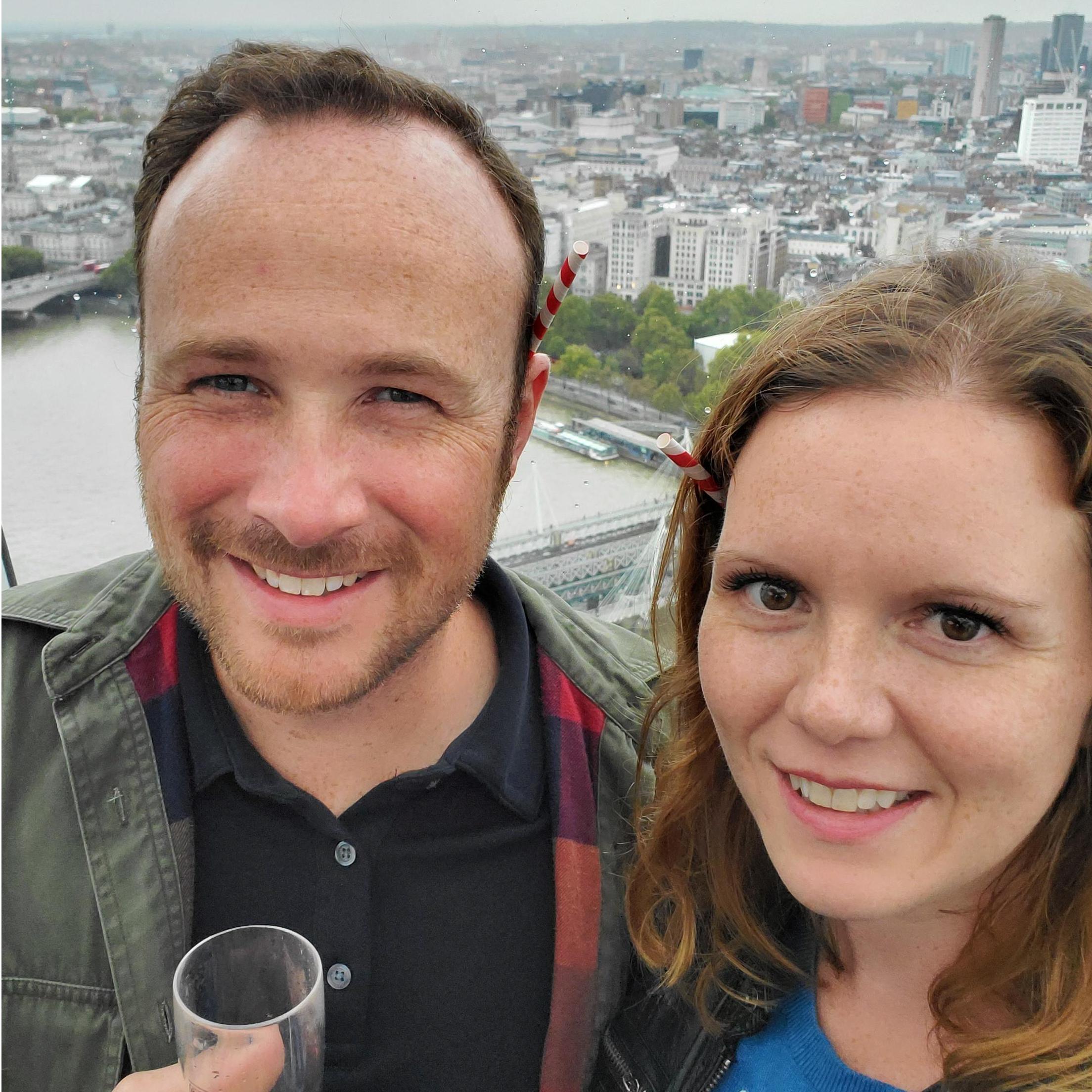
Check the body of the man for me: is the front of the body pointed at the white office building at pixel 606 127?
no

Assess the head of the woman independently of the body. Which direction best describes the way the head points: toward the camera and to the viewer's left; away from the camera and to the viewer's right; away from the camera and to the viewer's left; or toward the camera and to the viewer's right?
toward the camera and to the viewer's left

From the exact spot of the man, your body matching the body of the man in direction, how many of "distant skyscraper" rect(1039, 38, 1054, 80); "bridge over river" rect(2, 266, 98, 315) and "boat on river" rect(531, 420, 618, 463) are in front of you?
0

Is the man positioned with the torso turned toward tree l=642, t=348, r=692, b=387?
no

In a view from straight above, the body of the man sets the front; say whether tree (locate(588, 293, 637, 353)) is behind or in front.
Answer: behind

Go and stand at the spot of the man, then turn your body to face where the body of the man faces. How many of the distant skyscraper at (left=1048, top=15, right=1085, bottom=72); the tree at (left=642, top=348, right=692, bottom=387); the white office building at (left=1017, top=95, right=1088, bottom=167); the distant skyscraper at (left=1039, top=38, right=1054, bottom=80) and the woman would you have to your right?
0

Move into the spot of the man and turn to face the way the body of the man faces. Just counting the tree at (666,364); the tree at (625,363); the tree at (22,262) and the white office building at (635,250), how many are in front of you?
0

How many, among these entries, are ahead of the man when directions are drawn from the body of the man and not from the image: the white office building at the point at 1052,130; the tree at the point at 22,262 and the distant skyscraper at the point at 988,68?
0

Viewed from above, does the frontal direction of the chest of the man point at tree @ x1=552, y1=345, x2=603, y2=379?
no

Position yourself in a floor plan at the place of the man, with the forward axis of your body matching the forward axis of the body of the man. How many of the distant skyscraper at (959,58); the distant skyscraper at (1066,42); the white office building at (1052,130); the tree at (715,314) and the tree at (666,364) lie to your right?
0

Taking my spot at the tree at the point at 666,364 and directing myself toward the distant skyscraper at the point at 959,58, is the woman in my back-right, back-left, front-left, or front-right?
back-right

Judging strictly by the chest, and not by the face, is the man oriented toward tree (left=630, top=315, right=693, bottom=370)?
no

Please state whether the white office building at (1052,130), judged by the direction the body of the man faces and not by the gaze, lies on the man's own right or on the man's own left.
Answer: on the man's own left

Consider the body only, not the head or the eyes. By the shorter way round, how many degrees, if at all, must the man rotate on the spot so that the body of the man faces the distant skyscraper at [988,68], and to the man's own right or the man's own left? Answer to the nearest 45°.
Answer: approximately 135° to the man's own left

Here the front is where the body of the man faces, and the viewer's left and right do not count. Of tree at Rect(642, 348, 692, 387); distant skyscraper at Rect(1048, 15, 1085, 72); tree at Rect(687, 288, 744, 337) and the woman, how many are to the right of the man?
0

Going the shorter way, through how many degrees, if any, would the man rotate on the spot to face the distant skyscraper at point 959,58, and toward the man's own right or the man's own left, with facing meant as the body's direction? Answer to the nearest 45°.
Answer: approximately 135° to the man's own left

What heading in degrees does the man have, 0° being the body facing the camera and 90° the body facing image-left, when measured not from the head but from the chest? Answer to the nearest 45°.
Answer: approximately 0°

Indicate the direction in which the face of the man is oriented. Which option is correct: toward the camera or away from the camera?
toward the camera

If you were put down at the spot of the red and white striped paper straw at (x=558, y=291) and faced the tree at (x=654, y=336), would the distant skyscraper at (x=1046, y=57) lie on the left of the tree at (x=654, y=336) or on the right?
right
